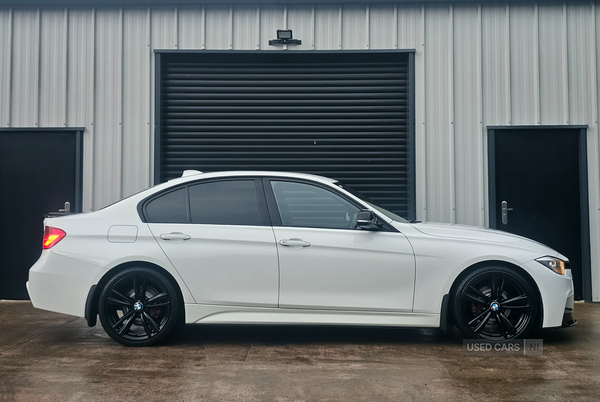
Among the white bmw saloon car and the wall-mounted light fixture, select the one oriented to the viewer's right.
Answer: the white bmw saloon car

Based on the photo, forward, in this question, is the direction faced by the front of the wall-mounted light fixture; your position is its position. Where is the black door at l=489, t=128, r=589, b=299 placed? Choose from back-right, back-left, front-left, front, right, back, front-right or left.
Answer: left

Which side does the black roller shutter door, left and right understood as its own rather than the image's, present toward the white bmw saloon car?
front

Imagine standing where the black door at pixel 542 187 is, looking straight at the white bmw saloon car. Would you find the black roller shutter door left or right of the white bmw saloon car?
right

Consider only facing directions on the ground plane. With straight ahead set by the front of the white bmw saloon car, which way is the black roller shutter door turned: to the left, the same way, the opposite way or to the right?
to the right

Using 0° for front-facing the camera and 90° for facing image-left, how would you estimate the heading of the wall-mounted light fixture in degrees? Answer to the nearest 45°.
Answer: approximately 0°

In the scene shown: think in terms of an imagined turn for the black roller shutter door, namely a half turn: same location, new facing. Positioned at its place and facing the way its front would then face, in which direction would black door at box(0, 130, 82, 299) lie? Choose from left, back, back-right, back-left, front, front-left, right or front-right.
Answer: left

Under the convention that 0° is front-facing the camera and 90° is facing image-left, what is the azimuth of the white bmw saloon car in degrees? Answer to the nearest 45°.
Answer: approximately 270°

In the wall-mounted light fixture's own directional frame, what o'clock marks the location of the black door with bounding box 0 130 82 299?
The black door is roughly at 3 o'clock from the wall-mounted light fixture.

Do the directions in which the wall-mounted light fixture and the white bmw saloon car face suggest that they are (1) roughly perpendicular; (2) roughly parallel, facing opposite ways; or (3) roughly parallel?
roughly perpendicular

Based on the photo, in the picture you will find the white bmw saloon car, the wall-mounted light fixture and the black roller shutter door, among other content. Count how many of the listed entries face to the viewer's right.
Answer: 1

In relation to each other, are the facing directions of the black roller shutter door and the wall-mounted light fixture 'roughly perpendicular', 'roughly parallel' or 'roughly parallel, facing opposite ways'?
roughly parallel

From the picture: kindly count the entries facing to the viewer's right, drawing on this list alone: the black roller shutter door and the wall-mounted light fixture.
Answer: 0

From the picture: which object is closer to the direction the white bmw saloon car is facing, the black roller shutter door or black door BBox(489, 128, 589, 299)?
the black door
